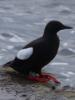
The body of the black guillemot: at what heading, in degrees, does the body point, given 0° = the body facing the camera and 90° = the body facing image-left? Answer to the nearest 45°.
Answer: approximately 270°
